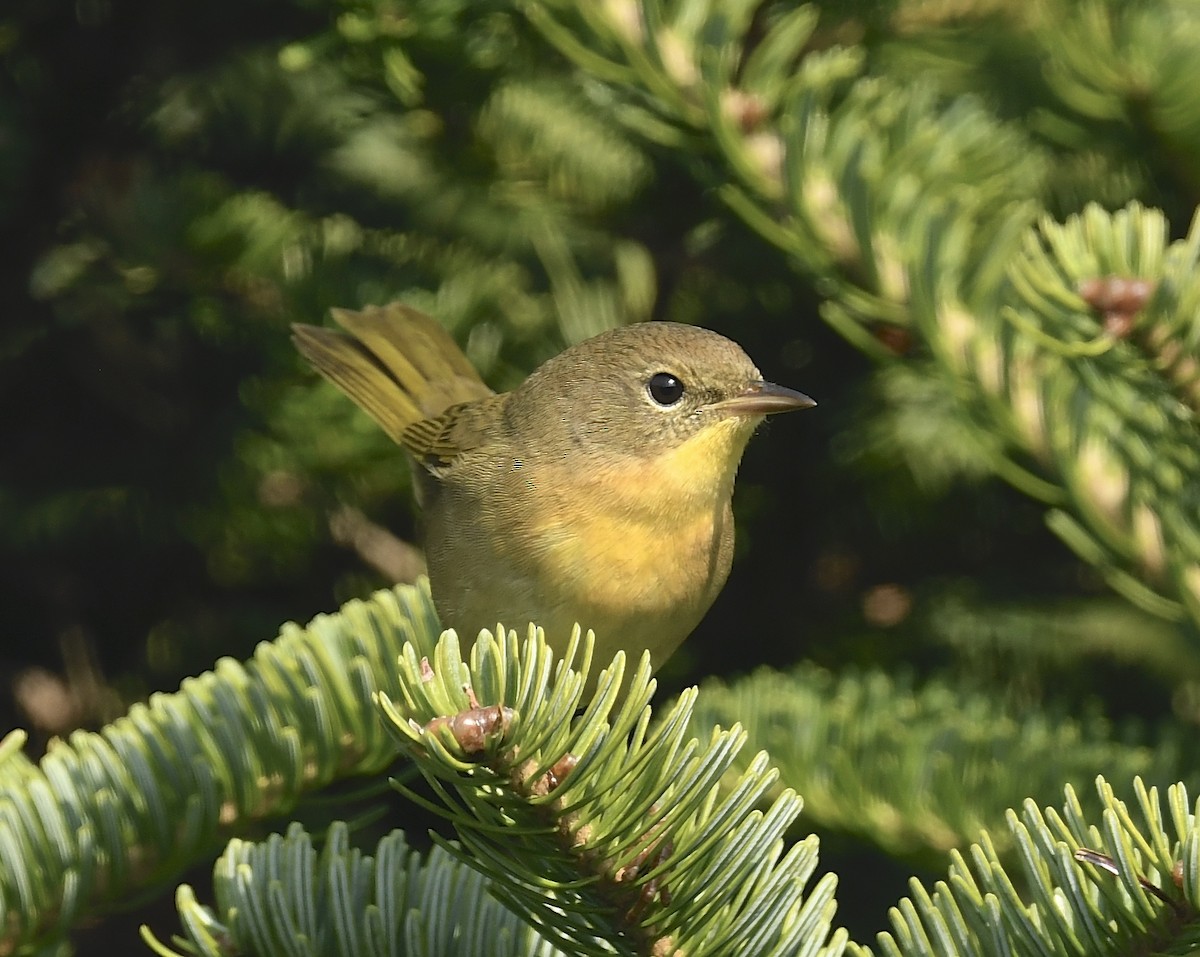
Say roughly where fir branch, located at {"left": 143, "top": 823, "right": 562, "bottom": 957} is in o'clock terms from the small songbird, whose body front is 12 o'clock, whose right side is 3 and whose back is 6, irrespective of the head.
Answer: The fir branch is roughly at 2 o'clock from the small songbird.

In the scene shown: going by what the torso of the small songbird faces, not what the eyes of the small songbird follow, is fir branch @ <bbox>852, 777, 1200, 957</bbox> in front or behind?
in front

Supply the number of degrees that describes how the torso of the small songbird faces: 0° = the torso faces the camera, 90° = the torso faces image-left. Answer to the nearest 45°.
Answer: approximately 315°

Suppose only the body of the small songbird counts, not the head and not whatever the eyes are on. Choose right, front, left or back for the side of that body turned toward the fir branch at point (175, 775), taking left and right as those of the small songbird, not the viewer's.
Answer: right

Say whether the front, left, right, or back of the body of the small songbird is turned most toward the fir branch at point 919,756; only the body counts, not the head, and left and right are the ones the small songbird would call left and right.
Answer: front
